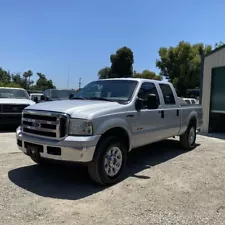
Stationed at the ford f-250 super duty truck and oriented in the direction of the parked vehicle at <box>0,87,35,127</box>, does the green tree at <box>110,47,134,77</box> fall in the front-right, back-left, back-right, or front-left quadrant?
front-right

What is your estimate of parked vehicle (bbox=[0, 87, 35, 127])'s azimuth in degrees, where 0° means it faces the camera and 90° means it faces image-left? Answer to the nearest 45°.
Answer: approximately 0°

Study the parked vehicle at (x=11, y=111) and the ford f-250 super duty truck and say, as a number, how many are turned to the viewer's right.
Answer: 0

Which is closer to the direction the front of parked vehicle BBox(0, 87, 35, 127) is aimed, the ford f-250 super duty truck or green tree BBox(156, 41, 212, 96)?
the ford f-250 super duty truck

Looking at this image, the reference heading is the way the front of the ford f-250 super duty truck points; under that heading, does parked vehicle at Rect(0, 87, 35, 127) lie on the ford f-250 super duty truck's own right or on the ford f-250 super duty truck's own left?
on the ford f-250 super duty truck's own right

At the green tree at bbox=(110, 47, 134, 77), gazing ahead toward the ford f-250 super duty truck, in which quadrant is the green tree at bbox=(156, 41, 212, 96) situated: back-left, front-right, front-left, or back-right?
front-left

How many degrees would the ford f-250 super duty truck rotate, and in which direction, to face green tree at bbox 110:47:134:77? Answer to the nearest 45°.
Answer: approximately 135° to its right

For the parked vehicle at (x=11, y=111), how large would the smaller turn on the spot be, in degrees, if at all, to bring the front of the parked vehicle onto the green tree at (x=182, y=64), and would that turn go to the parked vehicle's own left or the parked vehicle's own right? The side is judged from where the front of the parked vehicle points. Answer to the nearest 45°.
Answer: approximately 135° to the parked vehicle's own left

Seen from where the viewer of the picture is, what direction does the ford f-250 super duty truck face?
facing the viewer and to the left of the viewer

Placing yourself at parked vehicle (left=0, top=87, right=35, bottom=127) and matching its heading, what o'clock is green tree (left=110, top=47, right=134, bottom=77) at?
The green tree is roughly at 7 o'clock from the parked vehicle.

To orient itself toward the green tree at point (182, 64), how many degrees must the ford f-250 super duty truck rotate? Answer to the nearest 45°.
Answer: approximately 135° to its right
